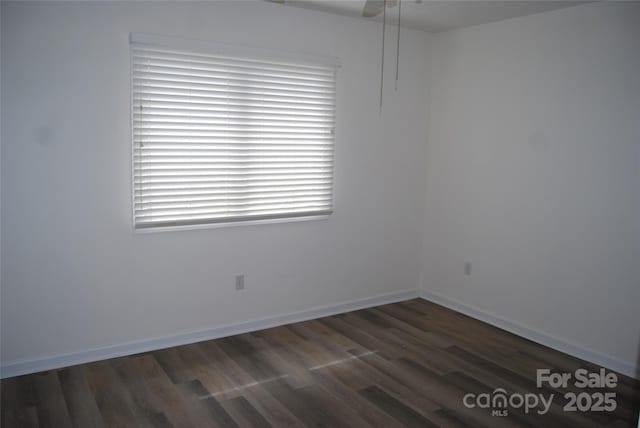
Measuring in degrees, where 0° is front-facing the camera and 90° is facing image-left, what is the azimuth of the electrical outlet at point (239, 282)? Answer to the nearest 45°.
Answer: approximately 0°
